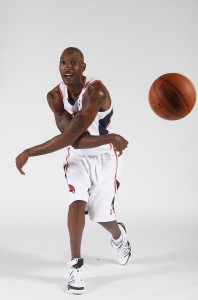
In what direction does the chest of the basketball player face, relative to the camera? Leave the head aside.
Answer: toward the camera
